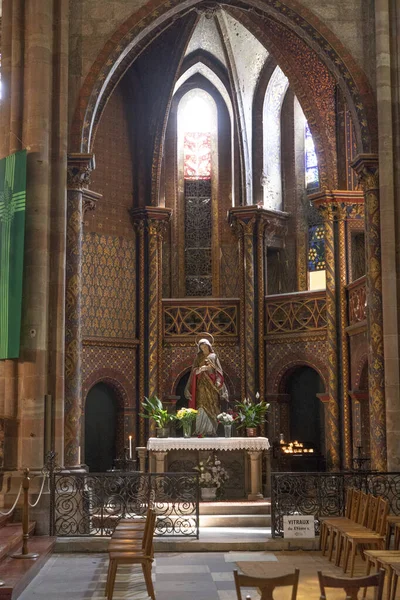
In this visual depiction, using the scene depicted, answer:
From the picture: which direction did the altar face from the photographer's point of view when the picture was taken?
facing the viewer

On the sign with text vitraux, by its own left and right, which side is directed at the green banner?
right

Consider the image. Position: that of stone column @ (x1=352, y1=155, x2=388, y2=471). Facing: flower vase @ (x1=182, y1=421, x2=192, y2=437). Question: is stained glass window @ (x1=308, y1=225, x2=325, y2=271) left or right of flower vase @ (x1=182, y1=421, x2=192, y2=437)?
right

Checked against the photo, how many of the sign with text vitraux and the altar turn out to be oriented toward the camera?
2

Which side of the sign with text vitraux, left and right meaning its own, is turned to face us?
front

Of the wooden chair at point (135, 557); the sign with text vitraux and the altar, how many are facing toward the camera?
2
